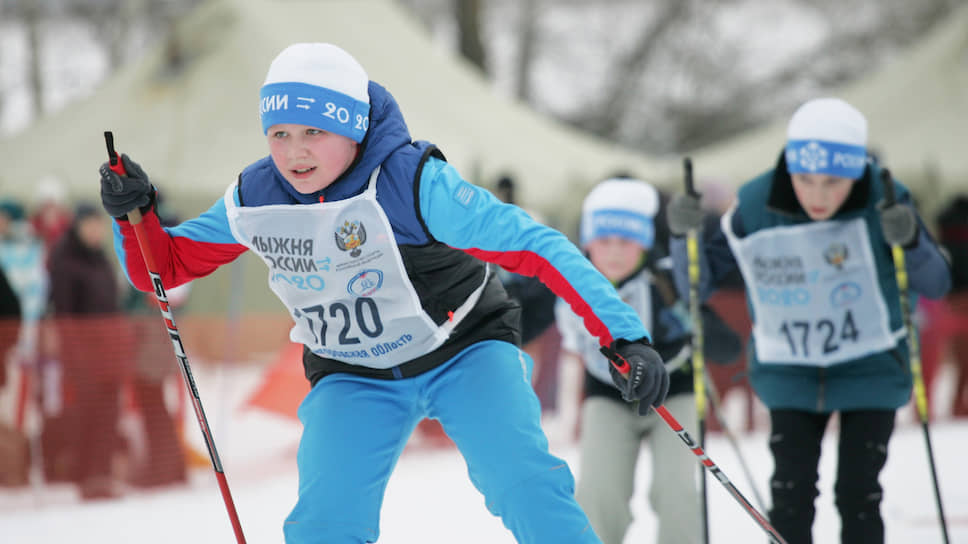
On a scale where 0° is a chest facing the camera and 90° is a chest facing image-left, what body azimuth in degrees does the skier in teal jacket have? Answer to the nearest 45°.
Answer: approximately 0°

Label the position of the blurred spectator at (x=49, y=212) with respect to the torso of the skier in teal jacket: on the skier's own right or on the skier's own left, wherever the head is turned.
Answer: on the skier's own right

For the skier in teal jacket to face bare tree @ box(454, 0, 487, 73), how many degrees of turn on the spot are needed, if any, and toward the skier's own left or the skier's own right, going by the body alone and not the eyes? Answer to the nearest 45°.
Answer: approximately 135° to the skier's own right

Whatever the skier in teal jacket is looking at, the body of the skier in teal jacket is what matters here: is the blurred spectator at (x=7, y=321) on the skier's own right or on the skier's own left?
on the skier's own right

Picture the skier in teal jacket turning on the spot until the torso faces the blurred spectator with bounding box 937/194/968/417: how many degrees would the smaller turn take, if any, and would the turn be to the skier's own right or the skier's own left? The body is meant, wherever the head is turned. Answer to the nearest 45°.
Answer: approximately 180°

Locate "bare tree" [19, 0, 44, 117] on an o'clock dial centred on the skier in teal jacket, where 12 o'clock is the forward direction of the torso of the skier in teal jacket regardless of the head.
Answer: The bare tree is roughly at 4 o'clock from the skier in teal jacket.

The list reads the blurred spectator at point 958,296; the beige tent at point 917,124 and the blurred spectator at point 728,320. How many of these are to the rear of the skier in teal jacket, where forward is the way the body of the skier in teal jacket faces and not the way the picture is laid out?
3
